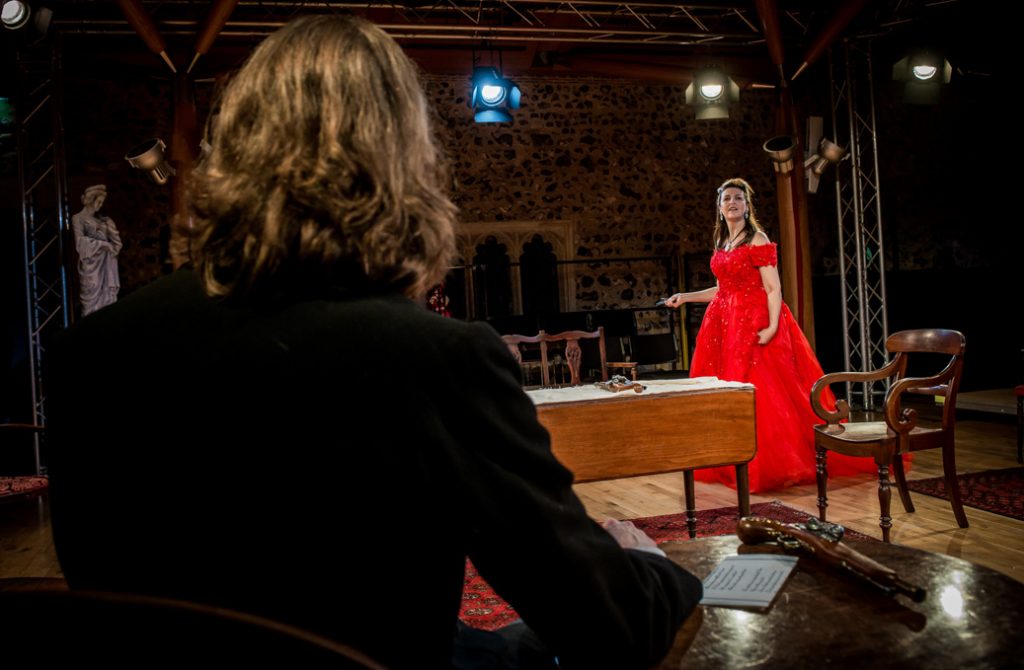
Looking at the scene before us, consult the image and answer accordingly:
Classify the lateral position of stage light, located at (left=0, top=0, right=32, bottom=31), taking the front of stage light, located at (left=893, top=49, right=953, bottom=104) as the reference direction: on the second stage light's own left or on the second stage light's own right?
on the second stage light's own right

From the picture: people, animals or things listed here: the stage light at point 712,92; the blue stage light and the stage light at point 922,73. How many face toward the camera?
3

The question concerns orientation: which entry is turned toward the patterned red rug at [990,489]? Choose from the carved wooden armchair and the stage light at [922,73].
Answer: the stage light

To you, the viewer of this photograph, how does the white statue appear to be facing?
facing the viewer and to the right of the viewer

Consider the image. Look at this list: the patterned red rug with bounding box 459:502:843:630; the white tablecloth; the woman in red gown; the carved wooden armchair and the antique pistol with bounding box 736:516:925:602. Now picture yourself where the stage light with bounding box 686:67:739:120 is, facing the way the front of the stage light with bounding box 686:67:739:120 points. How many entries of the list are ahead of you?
5

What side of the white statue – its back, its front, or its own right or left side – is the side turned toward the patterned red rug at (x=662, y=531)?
front

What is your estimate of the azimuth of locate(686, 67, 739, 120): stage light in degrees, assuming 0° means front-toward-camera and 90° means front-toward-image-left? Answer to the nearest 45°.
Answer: approximately 0°

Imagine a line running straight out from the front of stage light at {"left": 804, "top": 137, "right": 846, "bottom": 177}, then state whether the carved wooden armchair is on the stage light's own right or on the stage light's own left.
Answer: on the stage light's own left

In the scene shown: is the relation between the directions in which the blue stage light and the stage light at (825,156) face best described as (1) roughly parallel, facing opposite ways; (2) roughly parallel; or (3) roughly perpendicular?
roughly perpendicular

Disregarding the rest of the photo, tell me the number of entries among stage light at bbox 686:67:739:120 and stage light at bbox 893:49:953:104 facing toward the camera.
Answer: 2

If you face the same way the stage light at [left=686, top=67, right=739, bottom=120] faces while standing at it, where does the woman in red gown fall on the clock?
The woman in red gown is roughly at 12 o'clock from the stage light.

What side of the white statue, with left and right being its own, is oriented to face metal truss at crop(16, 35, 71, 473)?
right

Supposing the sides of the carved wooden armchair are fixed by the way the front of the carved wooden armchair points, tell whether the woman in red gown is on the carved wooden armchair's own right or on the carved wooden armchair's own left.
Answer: on the carved wooden armchair's own right

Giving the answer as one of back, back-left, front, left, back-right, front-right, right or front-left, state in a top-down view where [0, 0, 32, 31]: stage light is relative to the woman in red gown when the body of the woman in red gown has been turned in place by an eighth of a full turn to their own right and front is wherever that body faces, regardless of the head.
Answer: front

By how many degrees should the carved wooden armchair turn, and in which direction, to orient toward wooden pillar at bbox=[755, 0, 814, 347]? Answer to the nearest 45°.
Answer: approximately 135° to its right

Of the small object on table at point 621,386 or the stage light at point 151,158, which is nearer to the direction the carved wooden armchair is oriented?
the small object on table

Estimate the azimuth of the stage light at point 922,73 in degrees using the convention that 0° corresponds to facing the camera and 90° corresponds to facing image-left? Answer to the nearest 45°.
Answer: approximately 0°
